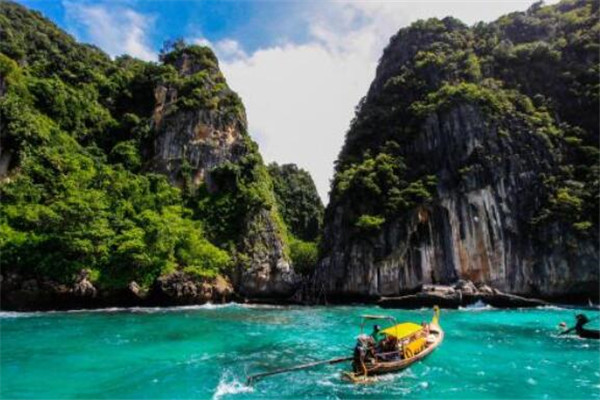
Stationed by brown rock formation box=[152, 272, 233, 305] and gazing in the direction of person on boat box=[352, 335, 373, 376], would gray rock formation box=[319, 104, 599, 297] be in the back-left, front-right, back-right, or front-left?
front-left

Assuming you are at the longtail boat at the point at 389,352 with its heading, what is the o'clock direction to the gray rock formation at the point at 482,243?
The gray rock formation is roughly at 11 o'clock from the longtail boat.

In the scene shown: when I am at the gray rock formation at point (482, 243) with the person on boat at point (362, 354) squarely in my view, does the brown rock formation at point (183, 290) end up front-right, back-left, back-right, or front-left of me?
front-right

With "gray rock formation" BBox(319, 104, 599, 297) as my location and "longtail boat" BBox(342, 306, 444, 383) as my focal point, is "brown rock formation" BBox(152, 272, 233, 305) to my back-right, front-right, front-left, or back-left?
front-right

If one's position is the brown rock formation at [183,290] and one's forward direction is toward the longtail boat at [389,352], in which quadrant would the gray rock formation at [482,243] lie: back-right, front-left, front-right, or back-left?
front-left

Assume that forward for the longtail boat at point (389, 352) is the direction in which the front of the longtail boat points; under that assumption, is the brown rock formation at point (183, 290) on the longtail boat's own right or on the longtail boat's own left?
on the longtail boat's own left

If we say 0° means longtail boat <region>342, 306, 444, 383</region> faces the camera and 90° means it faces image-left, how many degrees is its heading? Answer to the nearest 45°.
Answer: approximately 225°
